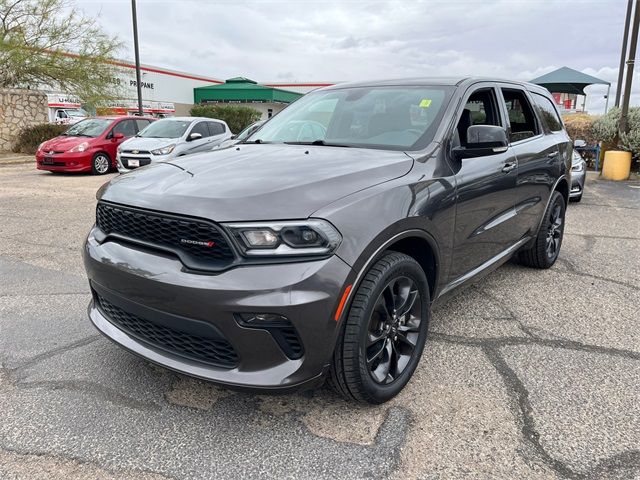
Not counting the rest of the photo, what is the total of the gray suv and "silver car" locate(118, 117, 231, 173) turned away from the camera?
0

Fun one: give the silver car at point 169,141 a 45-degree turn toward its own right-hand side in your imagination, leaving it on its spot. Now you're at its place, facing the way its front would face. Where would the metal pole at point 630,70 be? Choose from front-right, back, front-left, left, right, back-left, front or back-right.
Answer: back

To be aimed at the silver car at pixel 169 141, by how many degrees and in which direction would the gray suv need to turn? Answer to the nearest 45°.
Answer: approximately 135° to its right

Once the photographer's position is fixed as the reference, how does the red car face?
facing the viewer and to the left of the viewer

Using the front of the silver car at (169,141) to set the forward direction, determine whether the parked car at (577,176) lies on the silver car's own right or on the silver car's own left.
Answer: on the silver car's own left

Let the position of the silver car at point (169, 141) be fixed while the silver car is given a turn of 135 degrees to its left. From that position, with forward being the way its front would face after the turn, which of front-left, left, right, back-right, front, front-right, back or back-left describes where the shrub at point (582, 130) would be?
front

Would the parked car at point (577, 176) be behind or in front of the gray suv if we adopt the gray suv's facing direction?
behind

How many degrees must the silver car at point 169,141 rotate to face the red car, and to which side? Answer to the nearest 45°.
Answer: approximately 90° to its right

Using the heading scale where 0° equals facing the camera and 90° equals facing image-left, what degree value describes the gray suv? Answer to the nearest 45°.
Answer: approximately 45°
